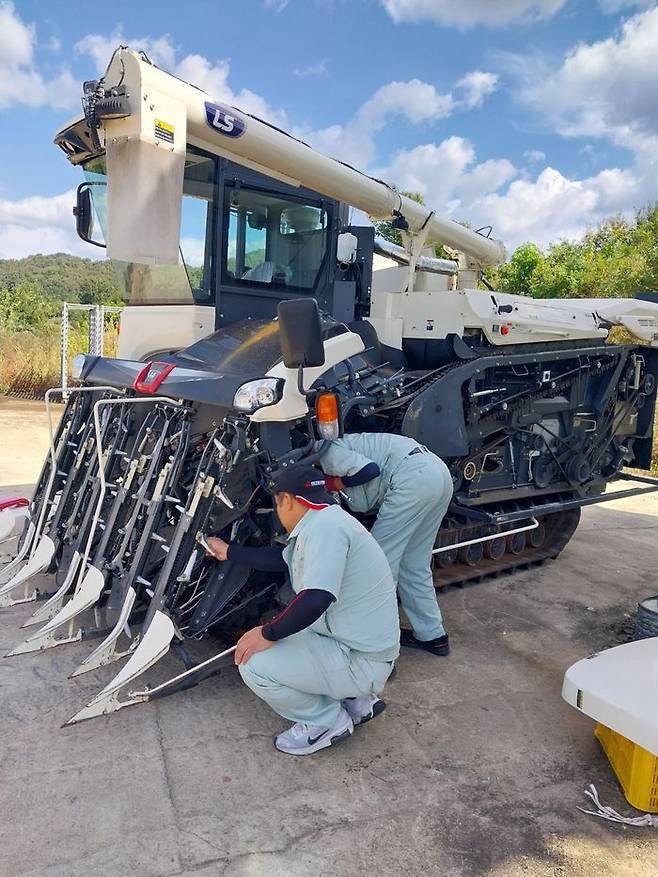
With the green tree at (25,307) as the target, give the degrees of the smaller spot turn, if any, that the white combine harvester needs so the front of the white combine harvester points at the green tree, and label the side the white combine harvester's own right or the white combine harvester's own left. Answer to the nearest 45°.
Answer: approximately 90° to the white combine harvester's own right

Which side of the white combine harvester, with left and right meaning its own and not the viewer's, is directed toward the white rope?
left

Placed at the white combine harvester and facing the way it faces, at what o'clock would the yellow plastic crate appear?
The yellow plastic crate is roughly at 9 o'clock from the white combine harvester.

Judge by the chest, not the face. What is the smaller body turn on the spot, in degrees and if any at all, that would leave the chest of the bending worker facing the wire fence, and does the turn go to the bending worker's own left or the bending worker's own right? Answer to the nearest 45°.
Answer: approximately 45° to the bending worker's own right

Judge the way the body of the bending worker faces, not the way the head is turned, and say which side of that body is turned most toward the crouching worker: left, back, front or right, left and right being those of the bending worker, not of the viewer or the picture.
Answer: left

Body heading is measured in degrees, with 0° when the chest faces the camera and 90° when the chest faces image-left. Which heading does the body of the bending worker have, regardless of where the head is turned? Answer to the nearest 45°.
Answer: approximately 90°

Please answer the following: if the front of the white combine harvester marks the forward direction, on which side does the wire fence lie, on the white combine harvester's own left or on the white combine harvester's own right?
on the white combine harvester's own right

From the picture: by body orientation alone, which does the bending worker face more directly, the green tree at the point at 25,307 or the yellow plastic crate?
the green tree
